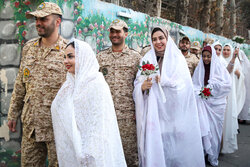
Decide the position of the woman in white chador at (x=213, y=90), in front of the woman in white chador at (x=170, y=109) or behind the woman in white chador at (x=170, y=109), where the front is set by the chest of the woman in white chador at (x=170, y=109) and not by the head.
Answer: behind

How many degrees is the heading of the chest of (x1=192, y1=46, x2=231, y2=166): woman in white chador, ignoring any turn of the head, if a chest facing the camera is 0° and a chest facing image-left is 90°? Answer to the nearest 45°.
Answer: approximately 45°

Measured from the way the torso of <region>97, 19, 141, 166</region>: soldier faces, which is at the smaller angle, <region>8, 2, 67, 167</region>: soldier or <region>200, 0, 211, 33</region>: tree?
the soldier

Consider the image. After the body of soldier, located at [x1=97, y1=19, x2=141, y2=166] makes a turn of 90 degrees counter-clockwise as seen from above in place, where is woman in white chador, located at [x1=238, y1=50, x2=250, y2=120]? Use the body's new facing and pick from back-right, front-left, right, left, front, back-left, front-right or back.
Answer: front-left

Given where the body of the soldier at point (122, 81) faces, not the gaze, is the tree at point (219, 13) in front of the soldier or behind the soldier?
behind

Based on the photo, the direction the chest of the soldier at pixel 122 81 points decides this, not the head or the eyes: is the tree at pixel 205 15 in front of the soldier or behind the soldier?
behind

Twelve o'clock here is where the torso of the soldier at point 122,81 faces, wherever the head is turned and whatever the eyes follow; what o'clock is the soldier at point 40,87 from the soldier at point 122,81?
the soldier at point 40,87 is roughly at 2 o'clock from the soldier at point 122,81.
